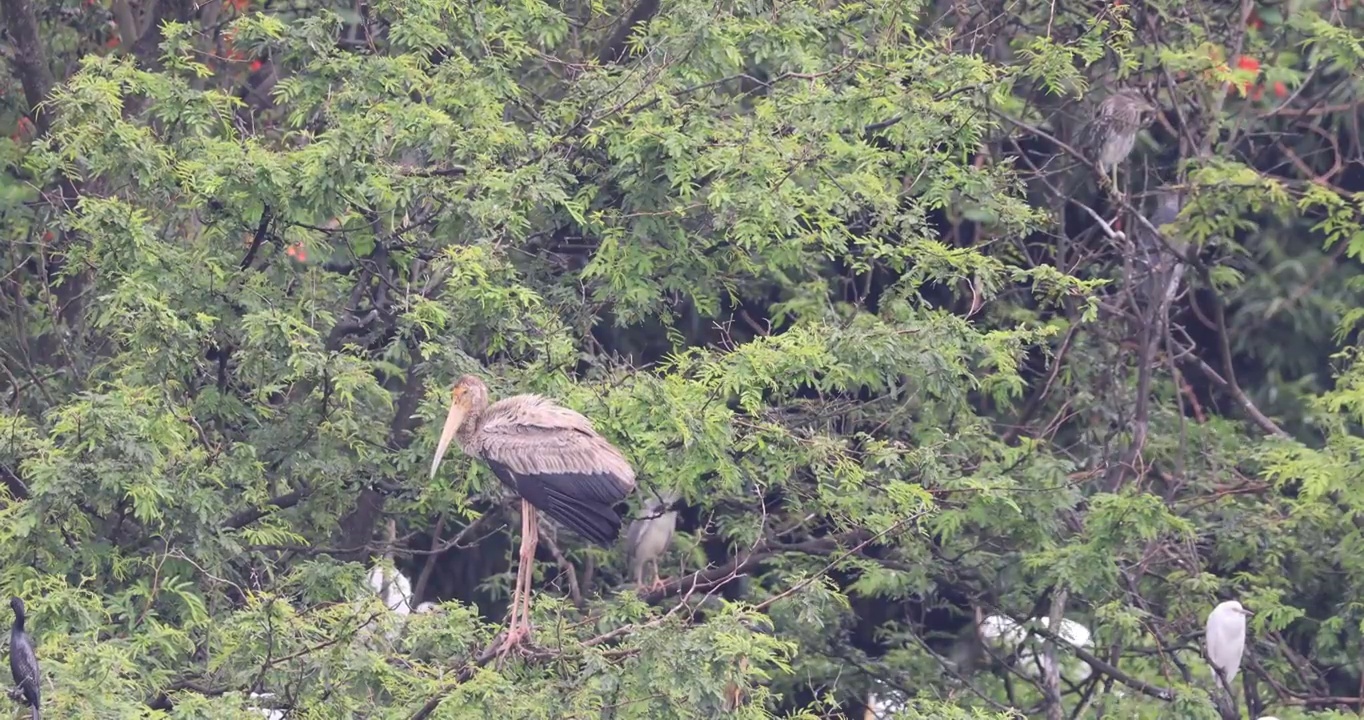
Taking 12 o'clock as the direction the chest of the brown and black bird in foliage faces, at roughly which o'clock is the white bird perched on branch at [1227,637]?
The white bird perched on branch is roughly at 6 o'clock from the brown and black bird in foliage.

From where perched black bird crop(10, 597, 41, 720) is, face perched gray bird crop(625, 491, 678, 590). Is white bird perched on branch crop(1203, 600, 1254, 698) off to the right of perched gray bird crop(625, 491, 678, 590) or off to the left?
right

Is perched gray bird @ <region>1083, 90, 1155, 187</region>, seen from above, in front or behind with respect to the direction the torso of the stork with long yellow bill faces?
behind

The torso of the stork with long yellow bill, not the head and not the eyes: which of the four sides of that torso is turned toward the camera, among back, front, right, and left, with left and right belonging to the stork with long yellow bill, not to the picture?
left

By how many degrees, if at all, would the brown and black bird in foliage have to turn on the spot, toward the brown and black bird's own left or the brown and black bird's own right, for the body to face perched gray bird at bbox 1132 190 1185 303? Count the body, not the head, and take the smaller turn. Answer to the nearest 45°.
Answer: approximately 135° to the brown and black bird's own right

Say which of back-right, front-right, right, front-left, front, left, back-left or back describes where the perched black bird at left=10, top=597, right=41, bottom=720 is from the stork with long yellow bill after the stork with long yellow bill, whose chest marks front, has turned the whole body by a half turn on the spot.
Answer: back-right
